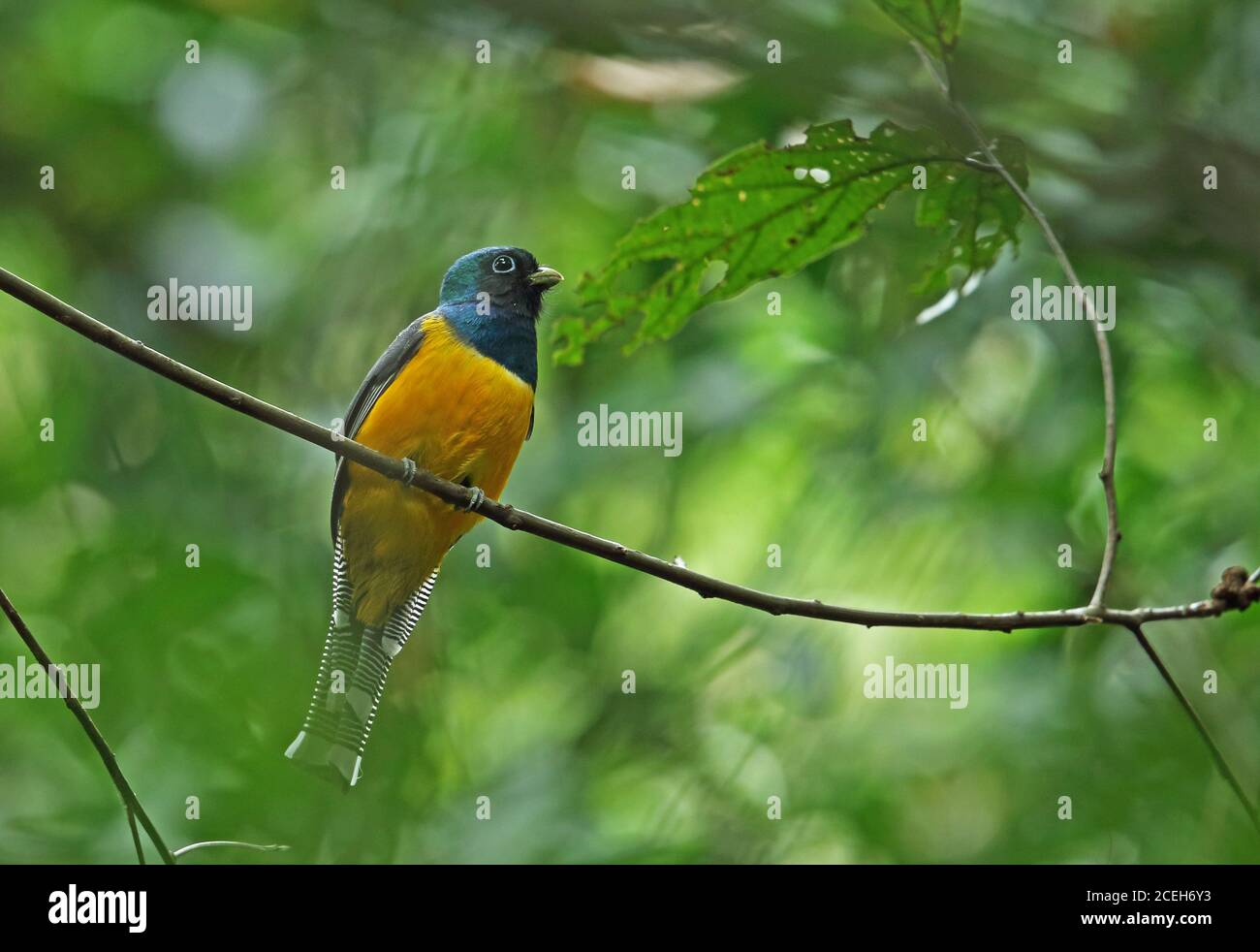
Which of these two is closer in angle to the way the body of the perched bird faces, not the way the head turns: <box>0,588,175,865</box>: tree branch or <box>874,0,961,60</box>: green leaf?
the green leaf

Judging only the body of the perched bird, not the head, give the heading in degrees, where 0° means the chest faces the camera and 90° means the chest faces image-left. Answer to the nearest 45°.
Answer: approximately 315°
